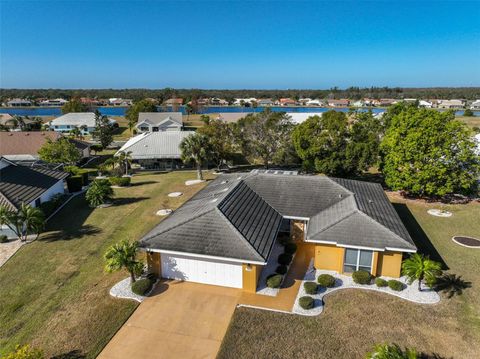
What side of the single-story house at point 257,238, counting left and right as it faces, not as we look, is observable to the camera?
front

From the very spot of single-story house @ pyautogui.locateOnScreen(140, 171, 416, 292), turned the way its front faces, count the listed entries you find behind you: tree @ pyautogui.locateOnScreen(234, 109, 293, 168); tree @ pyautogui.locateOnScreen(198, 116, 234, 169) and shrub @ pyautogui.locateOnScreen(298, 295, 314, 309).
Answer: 2

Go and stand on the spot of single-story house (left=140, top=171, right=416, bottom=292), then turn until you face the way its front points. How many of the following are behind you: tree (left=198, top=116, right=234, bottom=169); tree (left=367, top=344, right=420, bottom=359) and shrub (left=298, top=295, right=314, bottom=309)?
1

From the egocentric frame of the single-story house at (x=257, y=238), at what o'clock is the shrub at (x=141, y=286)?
The shrub is roughly at 2 o'clock from the single-story house.

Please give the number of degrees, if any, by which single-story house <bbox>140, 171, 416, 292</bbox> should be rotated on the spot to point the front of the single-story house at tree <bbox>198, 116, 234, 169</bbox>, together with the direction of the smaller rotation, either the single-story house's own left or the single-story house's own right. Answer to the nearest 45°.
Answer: approximately 180°

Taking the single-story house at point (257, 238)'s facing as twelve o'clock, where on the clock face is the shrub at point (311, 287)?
The shrub is roughly at 10 o'clock from the single-story house.

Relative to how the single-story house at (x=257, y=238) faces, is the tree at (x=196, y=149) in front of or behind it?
behind

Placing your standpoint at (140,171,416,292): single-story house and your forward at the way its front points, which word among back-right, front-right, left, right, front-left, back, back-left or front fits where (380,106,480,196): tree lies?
back-left

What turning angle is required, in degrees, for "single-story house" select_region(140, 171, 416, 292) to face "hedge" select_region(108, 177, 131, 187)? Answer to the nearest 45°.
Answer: approximately 135° to its right

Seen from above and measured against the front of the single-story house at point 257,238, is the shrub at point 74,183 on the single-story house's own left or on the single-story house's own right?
on the single-story house's own right

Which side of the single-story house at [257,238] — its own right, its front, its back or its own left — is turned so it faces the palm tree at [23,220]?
right
